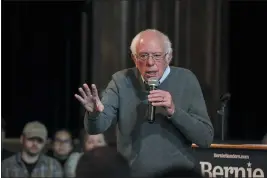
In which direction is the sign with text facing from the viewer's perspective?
toward the camera

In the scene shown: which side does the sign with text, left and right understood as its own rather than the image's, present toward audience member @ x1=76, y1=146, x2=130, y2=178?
front

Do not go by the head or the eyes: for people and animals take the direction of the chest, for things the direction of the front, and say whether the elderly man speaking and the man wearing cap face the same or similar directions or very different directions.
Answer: same or similar directions

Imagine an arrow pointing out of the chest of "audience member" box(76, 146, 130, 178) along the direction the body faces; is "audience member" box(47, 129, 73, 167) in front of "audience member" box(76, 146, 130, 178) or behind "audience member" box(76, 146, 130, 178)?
in front

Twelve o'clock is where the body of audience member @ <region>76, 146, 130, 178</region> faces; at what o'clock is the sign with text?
The sign with text is roughly at 1 o'clock from the audience member.

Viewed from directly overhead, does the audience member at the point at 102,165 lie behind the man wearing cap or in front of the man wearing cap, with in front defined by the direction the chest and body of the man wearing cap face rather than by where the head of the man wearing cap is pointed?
in front

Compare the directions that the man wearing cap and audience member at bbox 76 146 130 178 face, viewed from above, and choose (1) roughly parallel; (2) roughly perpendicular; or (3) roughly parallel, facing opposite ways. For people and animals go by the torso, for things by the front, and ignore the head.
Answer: roughly parallel, facing opposite ways

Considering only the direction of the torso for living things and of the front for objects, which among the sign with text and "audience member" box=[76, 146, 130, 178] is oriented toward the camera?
the sign with text

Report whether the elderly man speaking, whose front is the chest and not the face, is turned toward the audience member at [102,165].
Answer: yes

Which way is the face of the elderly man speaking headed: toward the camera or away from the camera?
toward the camera

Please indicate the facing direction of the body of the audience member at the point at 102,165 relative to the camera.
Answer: away from the camera

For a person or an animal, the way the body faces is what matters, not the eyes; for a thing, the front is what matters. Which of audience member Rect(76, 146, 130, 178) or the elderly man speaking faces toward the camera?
the elderly man speaking

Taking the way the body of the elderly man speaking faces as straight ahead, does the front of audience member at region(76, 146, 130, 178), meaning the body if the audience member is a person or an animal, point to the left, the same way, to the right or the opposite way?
the opposite way

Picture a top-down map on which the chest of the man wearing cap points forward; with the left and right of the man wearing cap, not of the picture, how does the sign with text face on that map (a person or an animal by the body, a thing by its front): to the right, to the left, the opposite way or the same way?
the same way
